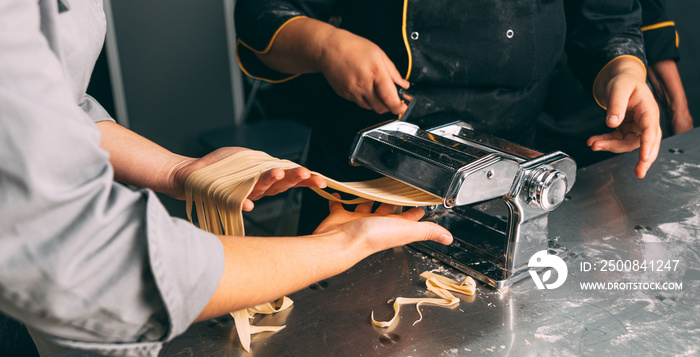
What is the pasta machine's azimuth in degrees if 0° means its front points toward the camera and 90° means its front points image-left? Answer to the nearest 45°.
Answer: approximately 45°
